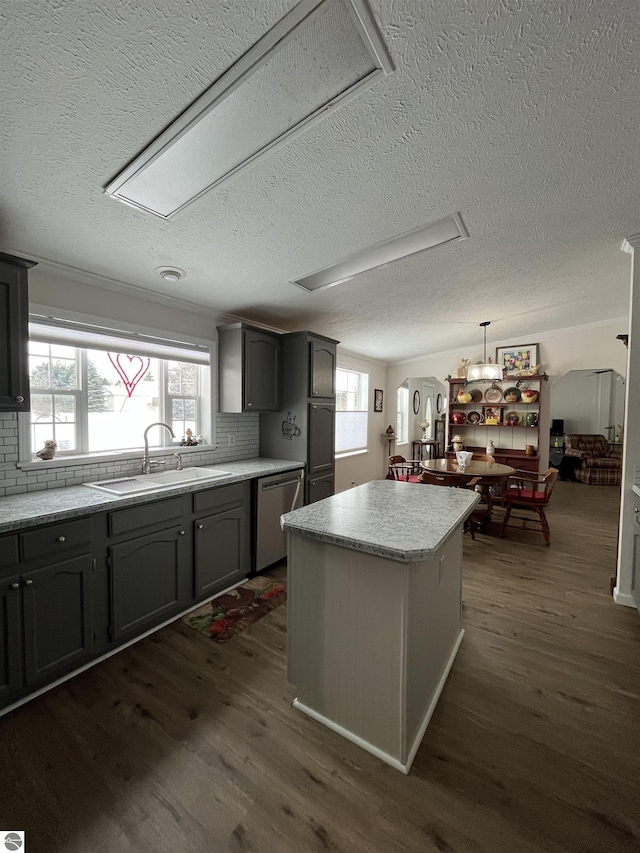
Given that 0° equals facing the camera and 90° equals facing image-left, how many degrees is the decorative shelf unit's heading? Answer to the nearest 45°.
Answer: approximately 0°

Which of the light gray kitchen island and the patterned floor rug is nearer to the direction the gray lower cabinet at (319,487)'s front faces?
the light gray kitchen island
